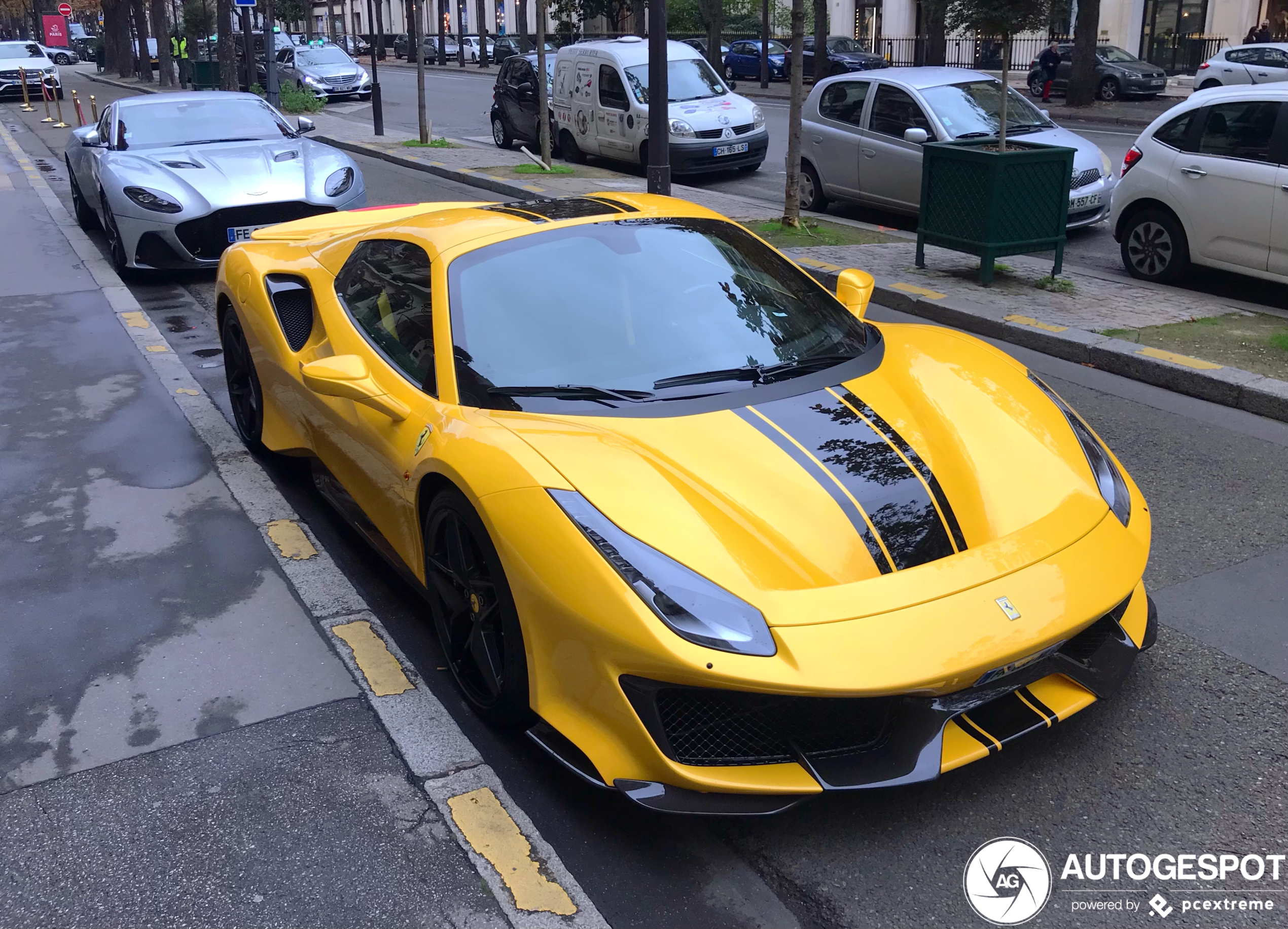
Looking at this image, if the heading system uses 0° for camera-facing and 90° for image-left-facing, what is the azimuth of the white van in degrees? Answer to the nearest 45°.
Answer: approximately 315°

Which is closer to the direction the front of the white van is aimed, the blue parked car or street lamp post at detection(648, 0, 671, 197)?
the street lamp post
